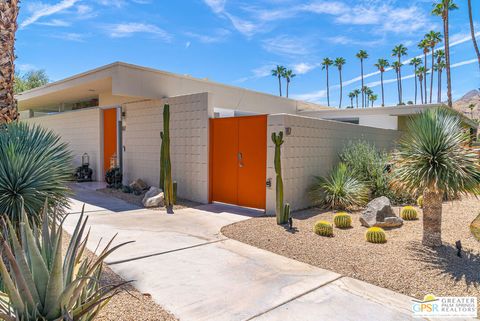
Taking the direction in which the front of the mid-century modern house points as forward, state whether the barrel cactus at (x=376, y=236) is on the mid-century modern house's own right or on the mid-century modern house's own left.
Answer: on the mid-century modern house's own left

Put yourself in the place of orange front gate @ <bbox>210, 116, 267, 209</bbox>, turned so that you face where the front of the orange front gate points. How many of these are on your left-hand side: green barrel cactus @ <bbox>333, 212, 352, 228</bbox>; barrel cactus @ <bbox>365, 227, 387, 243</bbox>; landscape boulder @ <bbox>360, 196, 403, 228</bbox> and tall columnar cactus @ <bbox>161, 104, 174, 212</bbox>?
3

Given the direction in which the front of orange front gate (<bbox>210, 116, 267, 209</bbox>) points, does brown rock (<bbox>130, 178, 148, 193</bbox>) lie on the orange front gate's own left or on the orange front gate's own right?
on the orange front gate's own right

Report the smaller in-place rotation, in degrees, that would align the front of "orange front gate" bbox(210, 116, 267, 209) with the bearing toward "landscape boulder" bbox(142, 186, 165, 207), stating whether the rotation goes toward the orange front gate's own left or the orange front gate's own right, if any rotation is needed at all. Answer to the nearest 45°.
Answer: approximately 45° to the orange front gate's own right

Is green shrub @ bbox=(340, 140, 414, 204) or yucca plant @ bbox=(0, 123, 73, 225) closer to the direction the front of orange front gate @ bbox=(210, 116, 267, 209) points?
the yucca plant

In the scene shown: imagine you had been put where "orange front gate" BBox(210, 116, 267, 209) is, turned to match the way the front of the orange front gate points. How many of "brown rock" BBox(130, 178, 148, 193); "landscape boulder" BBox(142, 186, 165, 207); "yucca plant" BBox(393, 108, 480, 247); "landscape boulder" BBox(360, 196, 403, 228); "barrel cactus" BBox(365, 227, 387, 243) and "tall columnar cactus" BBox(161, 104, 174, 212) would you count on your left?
3

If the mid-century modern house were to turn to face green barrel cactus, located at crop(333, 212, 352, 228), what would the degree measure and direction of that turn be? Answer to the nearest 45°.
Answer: approximately 90° to its left

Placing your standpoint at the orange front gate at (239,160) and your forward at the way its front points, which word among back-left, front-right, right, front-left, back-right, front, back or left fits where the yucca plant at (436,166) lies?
left

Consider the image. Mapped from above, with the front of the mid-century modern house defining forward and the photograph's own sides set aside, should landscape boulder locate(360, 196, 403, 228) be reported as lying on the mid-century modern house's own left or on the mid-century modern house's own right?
on the mid-century modern house's own left

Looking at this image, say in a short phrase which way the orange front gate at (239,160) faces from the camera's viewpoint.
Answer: facing the viewer and to the left of the viewer

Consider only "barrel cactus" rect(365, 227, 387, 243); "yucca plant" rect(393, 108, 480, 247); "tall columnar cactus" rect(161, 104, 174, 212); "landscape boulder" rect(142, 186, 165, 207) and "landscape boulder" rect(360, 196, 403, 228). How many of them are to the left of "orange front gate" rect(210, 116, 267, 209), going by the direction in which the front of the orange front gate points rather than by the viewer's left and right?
3

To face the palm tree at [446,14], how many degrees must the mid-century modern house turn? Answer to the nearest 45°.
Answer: approximately 180°

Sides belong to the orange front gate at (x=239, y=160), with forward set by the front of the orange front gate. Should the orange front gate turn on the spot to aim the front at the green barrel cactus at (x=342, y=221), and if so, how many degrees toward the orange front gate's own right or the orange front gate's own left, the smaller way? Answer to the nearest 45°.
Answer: approximately 90° to the orange front gate's own left
